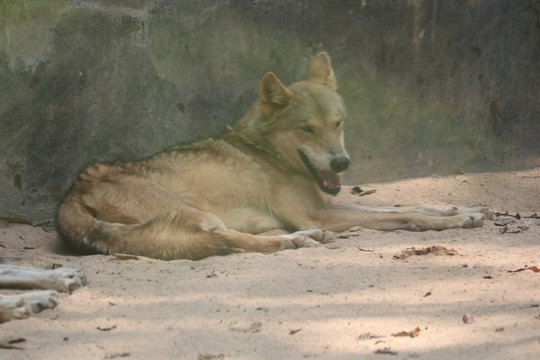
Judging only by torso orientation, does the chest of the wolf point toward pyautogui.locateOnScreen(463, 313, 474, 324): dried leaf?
no

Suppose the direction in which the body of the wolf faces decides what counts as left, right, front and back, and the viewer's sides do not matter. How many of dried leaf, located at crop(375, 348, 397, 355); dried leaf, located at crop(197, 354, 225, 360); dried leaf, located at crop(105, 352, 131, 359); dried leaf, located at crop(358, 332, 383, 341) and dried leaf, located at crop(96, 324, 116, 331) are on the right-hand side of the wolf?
5

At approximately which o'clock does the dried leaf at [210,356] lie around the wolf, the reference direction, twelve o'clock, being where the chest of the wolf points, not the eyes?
The dried leaf is roughly at 3 o'clock from the wolf.

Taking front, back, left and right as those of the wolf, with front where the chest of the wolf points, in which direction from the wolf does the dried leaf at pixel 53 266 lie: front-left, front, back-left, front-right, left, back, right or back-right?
back-right

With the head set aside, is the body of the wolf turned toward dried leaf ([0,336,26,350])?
no

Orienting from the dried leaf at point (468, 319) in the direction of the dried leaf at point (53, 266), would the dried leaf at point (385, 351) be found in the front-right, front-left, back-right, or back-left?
front-left

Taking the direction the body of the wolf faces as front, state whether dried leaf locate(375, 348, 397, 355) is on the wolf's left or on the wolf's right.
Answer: on the wolf's right

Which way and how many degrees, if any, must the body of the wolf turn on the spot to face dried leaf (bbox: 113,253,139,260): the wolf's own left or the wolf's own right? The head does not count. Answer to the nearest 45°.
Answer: approximately 135° to the wolf's own right

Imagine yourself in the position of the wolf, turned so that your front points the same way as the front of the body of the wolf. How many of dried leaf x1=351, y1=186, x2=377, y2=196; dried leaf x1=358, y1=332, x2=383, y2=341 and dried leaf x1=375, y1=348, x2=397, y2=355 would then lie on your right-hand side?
2

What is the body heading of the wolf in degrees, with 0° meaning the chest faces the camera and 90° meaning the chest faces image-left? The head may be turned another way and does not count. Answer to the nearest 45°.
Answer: approximately 270°

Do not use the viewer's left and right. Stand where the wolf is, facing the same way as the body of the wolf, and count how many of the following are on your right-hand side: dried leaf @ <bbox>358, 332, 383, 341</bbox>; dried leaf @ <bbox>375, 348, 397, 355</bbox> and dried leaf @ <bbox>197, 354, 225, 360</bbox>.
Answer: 3

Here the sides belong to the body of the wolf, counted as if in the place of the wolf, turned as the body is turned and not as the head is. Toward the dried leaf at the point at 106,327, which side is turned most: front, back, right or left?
right

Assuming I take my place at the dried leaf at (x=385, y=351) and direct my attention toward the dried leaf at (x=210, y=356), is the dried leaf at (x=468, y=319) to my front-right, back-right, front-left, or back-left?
back-right

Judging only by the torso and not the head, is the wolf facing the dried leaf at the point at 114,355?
no

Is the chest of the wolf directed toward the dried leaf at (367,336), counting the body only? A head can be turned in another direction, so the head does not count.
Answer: no

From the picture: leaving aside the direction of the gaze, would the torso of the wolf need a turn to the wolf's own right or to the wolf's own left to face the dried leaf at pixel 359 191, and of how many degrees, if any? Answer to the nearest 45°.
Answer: approximately 45° to the wolf's own left

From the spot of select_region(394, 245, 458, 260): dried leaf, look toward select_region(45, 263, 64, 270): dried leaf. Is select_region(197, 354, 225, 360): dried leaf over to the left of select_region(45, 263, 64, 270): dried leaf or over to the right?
left
